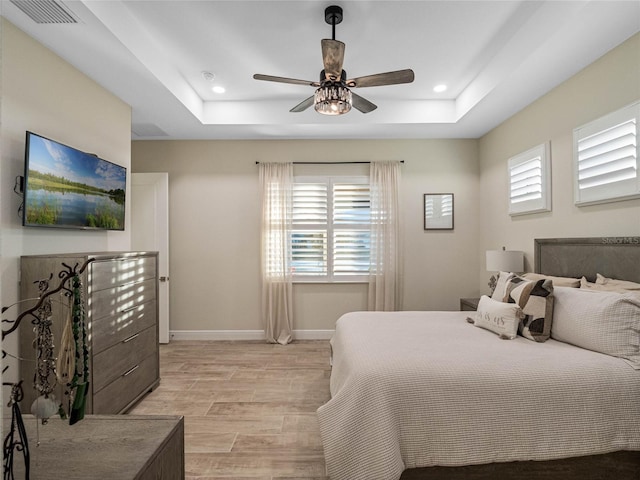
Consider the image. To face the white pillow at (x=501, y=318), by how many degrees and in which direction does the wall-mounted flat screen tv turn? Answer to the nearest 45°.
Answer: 0° — it already faces it

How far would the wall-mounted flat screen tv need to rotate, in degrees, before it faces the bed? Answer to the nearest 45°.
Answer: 0° — it already faces it

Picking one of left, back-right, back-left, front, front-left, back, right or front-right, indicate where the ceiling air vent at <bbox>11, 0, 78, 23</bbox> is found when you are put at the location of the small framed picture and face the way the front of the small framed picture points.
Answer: front-right

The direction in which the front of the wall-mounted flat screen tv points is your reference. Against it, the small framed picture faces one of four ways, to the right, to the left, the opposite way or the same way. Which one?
to the right

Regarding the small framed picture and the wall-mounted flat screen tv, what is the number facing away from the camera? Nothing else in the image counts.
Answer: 0

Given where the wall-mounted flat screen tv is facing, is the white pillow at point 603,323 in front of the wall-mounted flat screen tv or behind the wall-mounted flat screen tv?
in front

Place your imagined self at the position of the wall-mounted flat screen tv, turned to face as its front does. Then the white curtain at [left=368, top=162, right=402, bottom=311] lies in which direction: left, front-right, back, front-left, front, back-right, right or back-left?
front-left

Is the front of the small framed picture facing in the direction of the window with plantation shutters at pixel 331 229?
no

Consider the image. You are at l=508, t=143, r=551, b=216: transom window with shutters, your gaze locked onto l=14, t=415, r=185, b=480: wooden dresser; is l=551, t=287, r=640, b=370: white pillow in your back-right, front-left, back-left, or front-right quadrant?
front-left

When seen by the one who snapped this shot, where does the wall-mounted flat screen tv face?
facing the viewer and to the right of the viewer

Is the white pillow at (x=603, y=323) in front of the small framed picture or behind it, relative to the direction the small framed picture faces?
in front

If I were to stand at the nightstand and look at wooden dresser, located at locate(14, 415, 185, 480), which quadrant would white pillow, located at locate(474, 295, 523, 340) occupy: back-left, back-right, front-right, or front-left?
front-left

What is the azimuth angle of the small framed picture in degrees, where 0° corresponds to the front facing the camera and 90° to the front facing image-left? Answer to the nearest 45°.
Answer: approximately 0°

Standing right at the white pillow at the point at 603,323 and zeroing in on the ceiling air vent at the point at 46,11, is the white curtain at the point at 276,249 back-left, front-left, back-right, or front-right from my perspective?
front-right

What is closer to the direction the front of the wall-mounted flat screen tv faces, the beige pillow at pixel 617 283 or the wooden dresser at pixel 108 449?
the beige pillow
